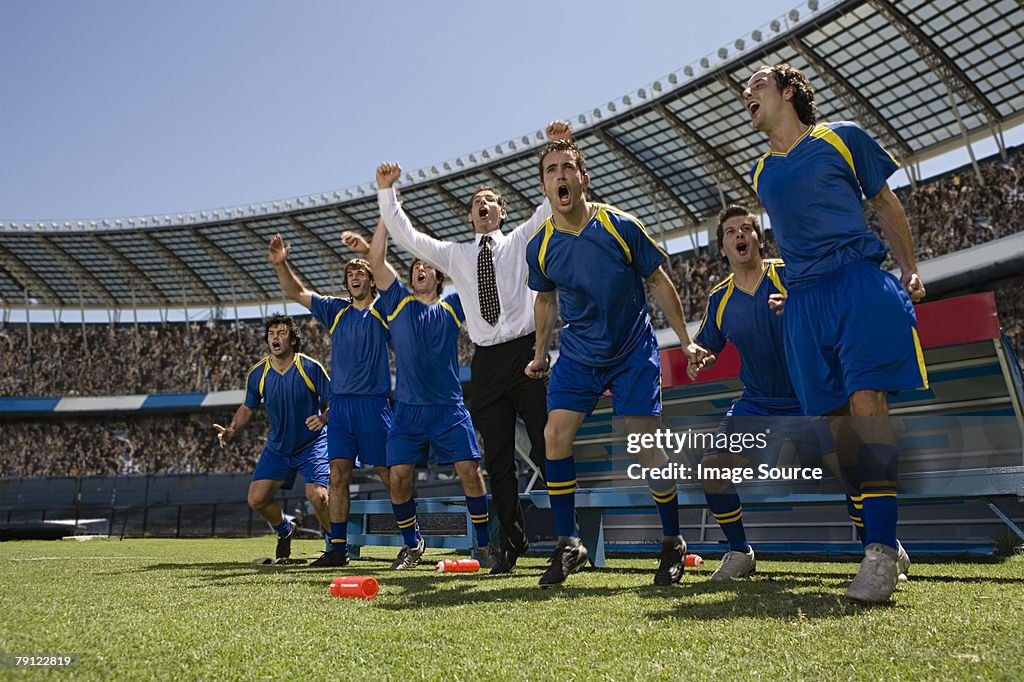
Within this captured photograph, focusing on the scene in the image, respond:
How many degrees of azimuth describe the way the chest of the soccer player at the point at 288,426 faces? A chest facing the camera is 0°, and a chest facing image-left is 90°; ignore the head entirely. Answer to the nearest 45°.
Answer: approximately 45°

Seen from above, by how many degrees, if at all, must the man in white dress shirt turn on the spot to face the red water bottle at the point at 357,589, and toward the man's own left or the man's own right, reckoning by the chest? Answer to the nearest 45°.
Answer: approximately 45° to the man's own right

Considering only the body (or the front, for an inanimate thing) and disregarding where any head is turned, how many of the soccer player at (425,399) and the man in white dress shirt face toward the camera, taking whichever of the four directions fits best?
2

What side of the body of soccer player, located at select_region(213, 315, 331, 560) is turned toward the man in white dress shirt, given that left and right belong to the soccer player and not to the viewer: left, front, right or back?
left

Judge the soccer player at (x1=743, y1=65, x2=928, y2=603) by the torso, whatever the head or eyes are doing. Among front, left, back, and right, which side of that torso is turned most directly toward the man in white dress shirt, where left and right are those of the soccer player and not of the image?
right

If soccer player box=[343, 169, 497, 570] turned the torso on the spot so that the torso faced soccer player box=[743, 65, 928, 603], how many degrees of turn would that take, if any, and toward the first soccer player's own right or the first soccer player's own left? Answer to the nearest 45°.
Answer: approximately 45° to the first soccer player's own left
